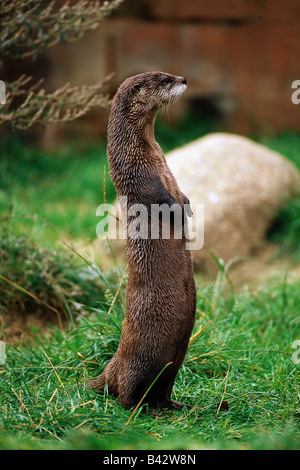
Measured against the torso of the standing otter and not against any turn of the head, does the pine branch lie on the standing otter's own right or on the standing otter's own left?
on the standing otter's own left

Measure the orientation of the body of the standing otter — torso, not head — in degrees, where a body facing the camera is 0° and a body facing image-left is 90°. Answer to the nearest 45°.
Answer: approximately 270°
